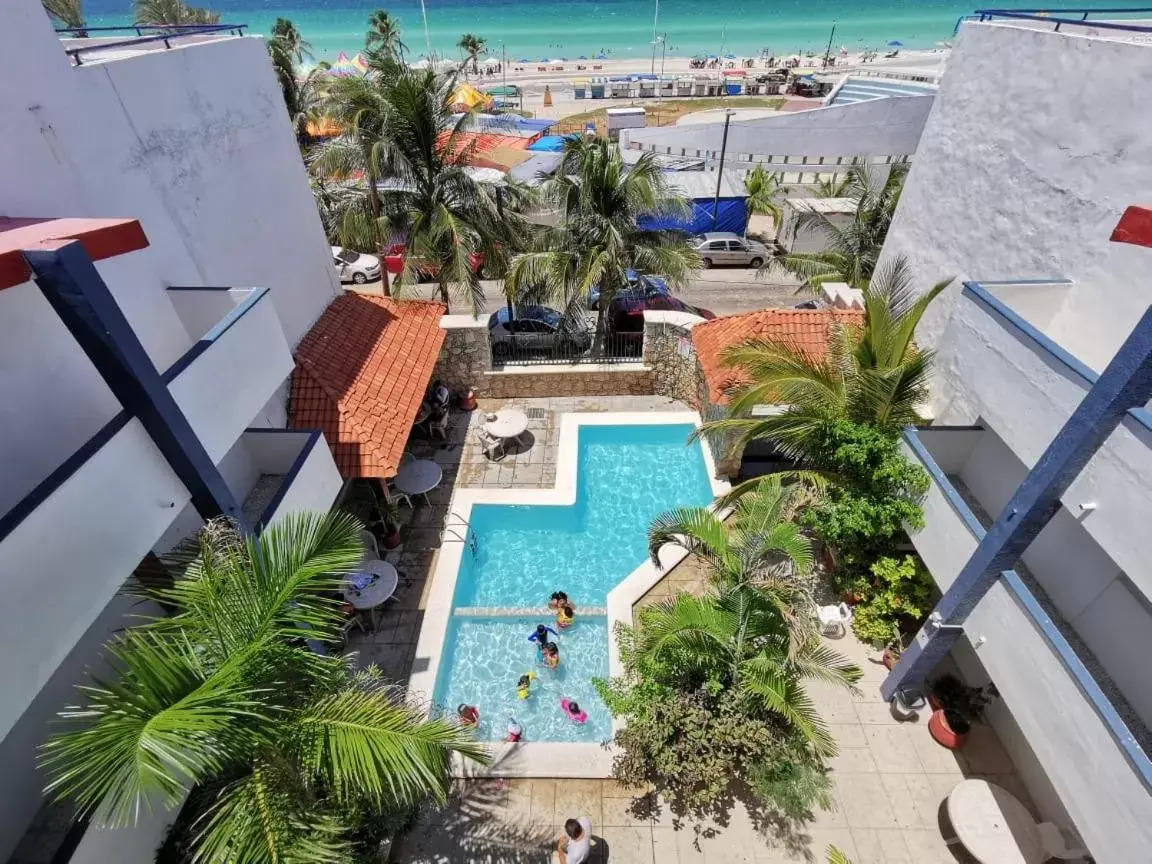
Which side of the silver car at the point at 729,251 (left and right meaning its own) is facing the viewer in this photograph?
right

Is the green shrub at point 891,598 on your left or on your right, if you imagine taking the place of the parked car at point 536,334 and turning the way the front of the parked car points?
on your right

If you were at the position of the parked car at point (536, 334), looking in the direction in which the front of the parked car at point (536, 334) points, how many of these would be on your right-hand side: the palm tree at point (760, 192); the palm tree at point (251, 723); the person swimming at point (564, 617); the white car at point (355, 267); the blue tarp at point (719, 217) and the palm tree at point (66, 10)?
2

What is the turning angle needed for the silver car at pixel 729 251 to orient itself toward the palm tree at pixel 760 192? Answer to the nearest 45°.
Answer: approximately 90° to its left

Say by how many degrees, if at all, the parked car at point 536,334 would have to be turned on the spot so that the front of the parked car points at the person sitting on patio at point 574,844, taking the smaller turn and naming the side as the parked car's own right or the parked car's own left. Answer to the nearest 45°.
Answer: approximately 90° to the parked car's own right
